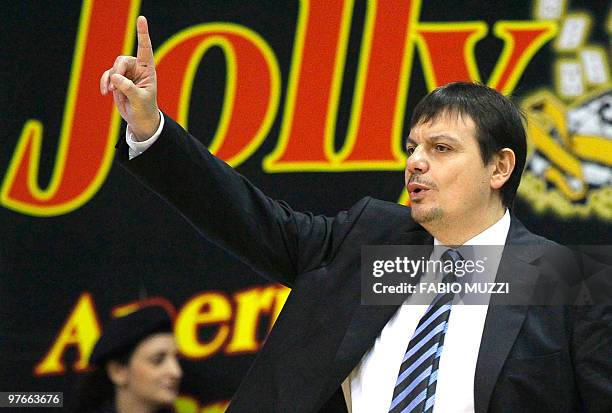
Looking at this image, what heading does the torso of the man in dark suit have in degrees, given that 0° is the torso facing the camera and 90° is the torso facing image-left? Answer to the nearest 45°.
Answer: approximately 45°

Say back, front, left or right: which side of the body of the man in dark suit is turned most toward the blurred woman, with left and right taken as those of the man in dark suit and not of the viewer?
right
